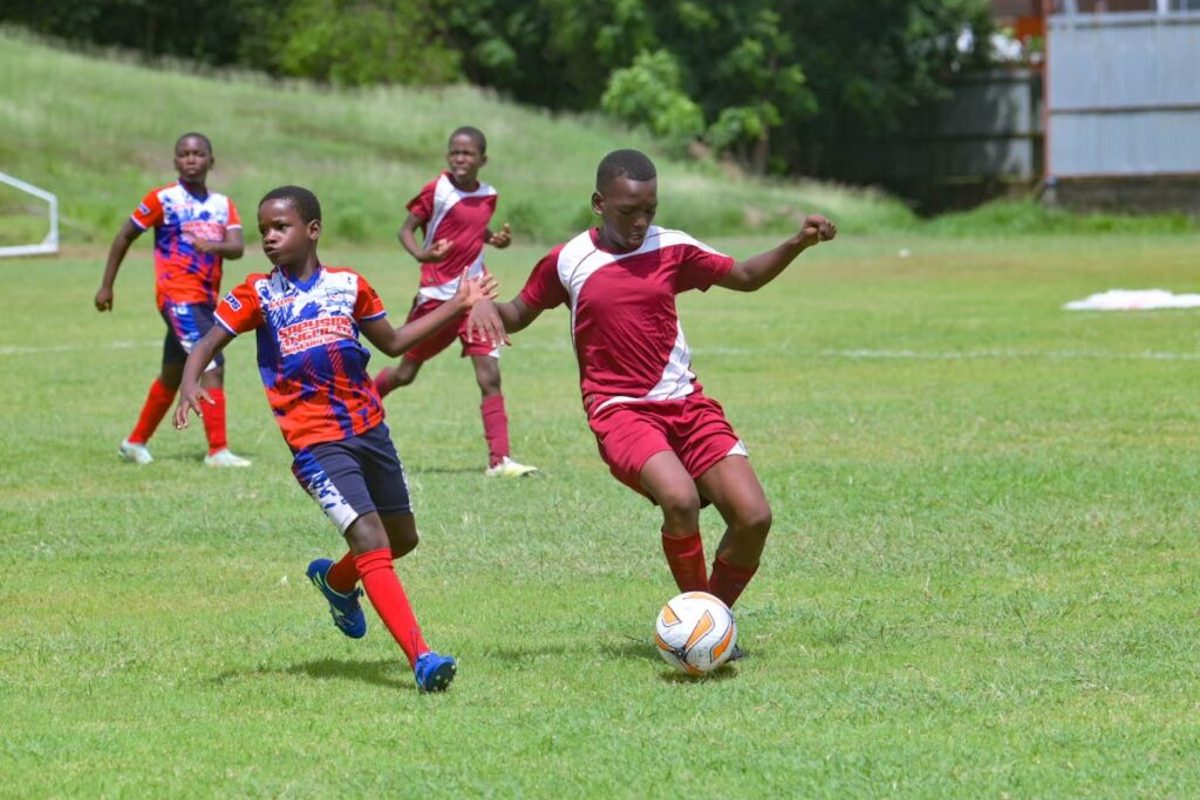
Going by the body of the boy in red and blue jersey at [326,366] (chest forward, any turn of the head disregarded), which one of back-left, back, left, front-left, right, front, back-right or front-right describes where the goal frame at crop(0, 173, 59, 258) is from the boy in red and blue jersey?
back

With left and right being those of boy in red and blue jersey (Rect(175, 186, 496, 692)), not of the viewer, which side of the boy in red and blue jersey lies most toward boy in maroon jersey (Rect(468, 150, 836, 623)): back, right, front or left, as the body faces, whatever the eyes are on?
left

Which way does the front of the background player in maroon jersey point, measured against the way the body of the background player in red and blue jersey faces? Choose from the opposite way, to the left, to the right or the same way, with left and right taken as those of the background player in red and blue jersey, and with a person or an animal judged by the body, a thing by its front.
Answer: the same way

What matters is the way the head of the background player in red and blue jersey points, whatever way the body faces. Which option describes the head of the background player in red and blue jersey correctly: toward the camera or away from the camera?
toward the camera

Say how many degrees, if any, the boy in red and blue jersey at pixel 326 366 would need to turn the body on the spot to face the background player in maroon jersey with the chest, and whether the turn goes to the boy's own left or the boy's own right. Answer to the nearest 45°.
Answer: approximately 180°

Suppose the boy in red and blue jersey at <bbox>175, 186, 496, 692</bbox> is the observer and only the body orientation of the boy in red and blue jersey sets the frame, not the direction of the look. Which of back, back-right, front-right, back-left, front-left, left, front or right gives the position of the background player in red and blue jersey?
back

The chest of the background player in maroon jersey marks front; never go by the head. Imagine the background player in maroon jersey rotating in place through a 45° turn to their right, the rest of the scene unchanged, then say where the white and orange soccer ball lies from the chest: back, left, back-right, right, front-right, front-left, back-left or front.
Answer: front

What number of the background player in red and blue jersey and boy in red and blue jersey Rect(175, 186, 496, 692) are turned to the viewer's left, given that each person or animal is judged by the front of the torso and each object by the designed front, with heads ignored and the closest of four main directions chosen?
0

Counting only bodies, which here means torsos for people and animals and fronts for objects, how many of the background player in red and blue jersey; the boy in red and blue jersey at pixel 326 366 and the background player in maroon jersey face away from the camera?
0

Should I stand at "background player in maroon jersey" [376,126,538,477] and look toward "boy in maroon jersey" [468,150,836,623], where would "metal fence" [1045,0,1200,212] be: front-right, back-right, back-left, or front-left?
back-left

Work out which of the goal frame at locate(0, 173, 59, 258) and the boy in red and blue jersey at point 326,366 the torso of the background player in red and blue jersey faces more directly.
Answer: the boy in red and blue jersey

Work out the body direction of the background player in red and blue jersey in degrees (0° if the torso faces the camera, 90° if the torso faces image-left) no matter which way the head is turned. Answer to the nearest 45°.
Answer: approximately 315°

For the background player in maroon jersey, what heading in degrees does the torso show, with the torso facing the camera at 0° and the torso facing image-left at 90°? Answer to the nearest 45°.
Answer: approximately 315°

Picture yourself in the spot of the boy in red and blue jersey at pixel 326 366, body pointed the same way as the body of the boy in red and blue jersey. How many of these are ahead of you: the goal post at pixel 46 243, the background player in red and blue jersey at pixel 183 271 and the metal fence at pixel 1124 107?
0

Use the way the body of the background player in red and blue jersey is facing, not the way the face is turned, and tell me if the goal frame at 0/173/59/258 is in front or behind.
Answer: behind

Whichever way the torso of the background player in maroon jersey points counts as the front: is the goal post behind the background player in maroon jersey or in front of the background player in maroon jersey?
behind

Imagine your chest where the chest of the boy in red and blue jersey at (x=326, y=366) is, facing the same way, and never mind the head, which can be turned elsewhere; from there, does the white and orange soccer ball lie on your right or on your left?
on your left

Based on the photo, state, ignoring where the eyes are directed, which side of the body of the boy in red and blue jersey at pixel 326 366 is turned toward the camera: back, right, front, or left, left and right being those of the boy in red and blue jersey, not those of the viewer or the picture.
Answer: front
